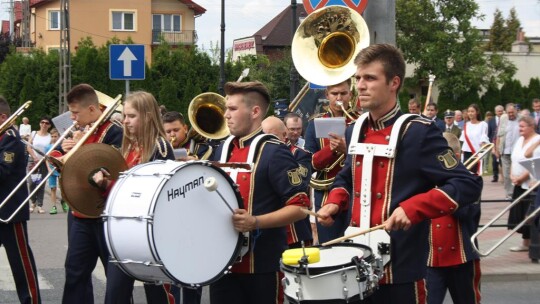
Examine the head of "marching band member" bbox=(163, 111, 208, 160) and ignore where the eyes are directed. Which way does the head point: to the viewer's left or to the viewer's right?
to the viewer's left

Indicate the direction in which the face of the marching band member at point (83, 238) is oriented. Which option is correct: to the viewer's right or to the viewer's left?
to the viewer's left

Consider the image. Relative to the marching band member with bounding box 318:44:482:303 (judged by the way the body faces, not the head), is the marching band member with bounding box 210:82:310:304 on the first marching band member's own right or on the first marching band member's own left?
on the first marching band member's own right

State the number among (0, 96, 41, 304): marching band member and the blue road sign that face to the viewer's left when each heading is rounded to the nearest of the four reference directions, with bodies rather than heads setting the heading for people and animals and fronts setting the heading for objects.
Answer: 1

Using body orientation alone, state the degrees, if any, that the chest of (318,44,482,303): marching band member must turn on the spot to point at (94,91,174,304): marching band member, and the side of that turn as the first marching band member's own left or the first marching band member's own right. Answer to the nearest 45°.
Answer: approximately 90° to the first marching band member's own right

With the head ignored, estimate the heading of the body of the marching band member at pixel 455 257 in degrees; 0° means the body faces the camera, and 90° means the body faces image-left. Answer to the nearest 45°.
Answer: approximately 45°

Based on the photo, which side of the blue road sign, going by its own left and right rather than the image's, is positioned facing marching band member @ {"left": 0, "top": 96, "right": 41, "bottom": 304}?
front

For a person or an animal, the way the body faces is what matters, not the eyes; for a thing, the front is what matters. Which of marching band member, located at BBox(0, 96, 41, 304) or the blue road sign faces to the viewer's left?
the marching band member

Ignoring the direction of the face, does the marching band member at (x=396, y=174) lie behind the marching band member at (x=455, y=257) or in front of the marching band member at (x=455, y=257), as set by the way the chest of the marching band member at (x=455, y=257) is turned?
in front

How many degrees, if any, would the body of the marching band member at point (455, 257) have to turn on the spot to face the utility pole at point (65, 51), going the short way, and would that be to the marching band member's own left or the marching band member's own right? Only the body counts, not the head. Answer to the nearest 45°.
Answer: approximately 90° to the marching band member's own right
